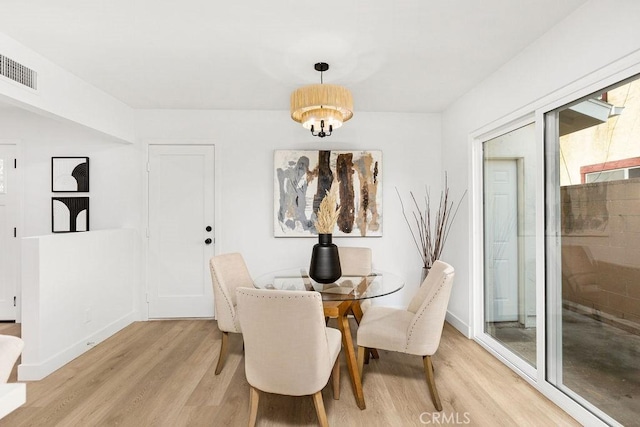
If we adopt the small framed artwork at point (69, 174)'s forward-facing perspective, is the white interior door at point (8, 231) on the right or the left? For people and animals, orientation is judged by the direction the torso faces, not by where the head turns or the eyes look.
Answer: on its right

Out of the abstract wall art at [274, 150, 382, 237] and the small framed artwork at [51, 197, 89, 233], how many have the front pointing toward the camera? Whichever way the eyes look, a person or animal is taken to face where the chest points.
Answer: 2

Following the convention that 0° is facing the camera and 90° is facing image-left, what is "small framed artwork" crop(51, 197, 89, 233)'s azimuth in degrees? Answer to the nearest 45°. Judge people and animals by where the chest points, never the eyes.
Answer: approximately 0°

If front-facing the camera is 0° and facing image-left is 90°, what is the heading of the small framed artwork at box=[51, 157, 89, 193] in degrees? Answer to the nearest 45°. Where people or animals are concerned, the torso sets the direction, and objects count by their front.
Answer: approximately 0°

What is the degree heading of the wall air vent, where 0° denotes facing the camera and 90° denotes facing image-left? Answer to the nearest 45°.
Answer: approximately 315°

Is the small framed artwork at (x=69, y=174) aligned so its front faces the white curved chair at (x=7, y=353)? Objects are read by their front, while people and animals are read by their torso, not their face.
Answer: yes

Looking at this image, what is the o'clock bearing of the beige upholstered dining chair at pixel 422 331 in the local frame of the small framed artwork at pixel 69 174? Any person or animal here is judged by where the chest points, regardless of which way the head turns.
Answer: The beige upholstered dining chair is roughly at 11 o'clock from the small framed artwork.

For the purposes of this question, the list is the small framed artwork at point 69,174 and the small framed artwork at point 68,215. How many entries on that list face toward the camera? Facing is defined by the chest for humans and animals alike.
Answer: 2
